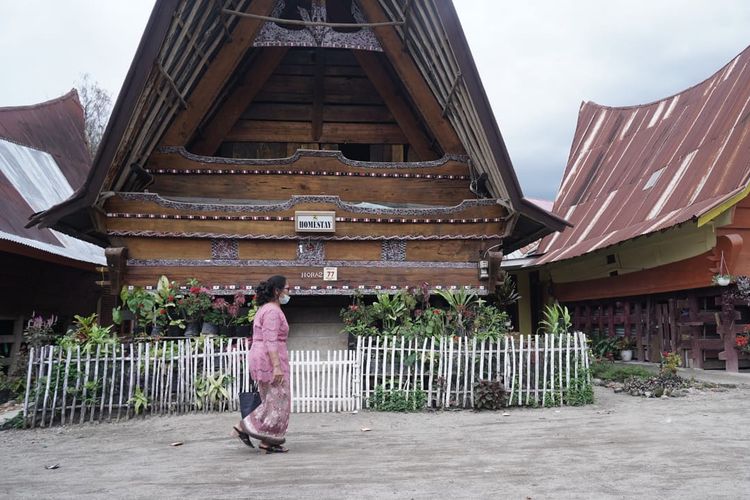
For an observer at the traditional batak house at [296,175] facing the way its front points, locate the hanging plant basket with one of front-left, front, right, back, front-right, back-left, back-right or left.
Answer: left

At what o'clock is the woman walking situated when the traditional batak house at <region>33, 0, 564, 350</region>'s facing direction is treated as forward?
The woman walking is roughly at 12 o'clock from the traditional batak house.

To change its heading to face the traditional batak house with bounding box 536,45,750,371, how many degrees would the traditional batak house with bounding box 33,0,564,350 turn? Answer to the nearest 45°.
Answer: approximately 90° to its left

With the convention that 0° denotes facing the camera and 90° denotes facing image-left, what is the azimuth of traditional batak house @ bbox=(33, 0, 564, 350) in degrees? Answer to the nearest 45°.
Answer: approximately 0°

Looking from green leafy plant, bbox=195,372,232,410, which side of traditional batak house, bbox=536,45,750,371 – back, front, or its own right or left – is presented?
right

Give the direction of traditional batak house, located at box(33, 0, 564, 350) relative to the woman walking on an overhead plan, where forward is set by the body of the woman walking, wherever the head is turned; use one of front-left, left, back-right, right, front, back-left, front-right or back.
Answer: left

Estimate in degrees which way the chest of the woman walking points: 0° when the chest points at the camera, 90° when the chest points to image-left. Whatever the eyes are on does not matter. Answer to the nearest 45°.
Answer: approximately 270°

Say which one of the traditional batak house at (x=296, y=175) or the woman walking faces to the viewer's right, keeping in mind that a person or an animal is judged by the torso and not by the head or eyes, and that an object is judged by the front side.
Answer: the woman walking
